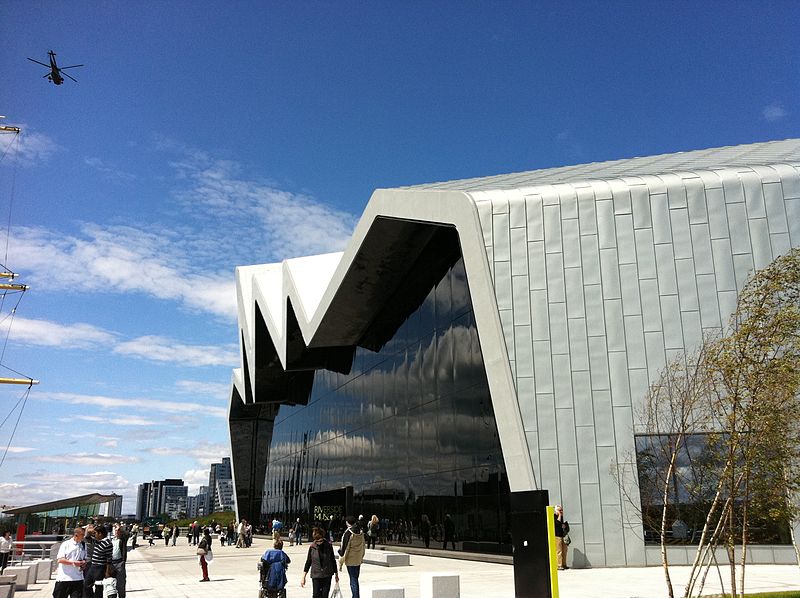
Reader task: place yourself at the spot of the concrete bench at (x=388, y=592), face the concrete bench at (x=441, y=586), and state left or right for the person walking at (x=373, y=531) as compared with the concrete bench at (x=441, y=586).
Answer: left

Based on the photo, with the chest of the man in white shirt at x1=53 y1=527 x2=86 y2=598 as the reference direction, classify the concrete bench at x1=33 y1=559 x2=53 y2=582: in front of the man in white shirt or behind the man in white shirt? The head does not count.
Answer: behind

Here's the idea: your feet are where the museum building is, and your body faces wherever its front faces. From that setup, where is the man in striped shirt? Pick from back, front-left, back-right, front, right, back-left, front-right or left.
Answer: front

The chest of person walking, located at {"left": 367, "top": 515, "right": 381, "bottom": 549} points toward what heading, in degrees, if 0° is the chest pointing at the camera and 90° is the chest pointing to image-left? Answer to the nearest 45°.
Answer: approximately 180°

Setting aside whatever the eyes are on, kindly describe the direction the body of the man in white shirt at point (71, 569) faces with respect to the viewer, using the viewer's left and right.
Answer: facing the viewer and to the right of the viewer

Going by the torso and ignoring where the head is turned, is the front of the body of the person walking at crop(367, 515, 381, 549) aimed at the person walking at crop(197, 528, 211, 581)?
no

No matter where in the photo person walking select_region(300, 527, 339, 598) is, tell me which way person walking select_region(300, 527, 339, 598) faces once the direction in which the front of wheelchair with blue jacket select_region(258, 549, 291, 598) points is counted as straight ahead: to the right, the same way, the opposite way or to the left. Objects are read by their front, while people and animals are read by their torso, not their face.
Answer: the same way

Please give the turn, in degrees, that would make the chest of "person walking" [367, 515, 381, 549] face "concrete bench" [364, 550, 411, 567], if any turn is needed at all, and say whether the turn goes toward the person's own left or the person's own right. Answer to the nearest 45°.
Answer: approximately 180°

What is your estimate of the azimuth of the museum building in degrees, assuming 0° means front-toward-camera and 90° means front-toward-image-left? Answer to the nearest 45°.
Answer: approximately 45°
